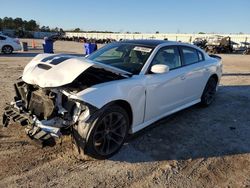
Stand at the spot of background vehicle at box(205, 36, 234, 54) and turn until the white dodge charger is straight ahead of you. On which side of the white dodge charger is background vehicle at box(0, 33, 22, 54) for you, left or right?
right

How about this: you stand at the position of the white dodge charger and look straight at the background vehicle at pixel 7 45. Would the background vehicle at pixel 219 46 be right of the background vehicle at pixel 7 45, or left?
right

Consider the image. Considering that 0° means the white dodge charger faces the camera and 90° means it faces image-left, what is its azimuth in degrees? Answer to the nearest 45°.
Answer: approximately 45°

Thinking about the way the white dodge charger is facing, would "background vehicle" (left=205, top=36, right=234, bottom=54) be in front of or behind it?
behind

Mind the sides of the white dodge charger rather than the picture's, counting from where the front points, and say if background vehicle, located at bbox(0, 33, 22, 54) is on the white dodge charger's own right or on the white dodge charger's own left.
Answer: on the white dodge charger's own right
